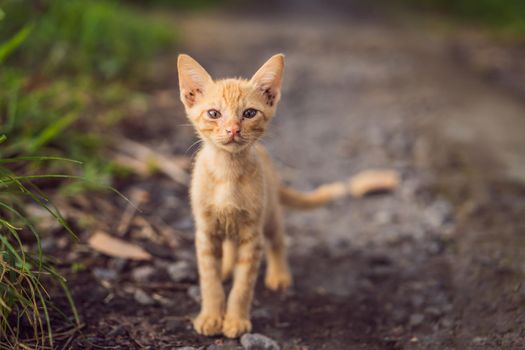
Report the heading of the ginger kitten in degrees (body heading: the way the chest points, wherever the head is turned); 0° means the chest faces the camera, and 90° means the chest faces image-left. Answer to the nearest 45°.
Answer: approximately 0°

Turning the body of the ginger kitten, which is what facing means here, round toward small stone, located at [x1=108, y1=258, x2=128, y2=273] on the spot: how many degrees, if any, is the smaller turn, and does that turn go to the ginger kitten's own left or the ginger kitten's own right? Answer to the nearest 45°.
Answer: approximately 135° to the ginger kitten's own right

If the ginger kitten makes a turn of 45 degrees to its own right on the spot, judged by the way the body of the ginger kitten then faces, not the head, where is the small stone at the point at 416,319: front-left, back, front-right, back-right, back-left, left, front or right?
back-left

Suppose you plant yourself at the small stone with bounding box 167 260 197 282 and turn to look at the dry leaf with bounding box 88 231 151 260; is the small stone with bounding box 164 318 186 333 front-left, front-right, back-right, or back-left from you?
back-left

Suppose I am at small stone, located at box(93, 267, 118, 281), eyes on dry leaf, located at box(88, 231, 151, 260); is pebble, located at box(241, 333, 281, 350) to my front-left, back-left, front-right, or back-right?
back-right

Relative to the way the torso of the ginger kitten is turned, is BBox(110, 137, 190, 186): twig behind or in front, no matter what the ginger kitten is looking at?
behind
